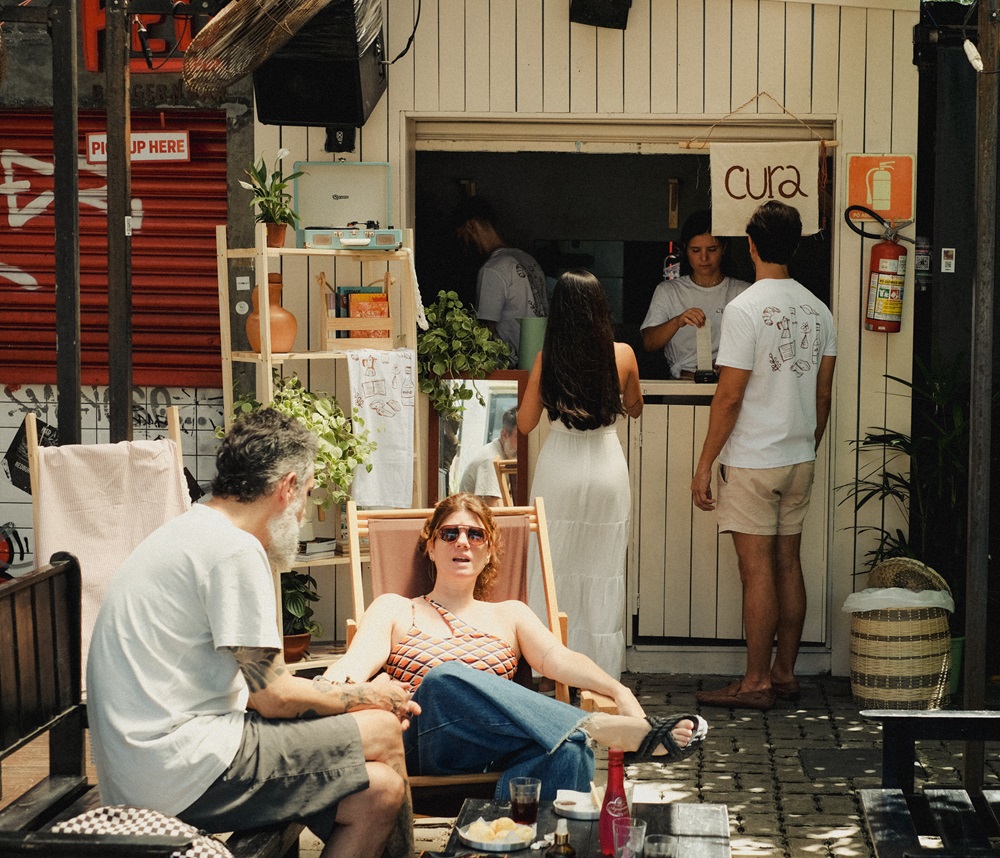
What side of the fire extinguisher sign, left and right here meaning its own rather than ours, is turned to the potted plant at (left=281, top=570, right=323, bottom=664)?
right

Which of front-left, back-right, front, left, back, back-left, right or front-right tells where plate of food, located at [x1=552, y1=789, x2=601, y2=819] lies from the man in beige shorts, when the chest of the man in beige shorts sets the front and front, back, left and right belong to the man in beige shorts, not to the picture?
back-left

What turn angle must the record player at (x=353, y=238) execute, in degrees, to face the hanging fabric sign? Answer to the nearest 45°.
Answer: approximately 90° to its left

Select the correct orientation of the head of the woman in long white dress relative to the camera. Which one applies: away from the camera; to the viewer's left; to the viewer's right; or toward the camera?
away from the camera

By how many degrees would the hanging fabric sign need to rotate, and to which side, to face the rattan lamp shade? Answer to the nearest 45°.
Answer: approximately 45° to its right

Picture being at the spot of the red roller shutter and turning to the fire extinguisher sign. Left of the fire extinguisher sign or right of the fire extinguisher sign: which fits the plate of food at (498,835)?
right

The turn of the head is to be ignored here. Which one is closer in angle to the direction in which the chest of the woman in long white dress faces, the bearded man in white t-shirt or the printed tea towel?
the printed tea towel

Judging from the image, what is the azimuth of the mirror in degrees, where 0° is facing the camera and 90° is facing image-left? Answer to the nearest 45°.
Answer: approximately 0°

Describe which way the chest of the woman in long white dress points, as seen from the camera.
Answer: away from the camera

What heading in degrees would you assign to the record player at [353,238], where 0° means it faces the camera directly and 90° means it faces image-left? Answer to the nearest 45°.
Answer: approximately 0°

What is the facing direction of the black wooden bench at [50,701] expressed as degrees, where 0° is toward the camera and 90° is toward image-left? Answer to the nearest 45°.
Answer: approximately 315°

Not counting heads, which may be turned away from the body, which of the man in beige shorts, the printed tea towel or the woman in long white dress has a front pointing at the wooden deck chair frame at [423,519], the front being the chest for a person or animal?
the printed tea towel
